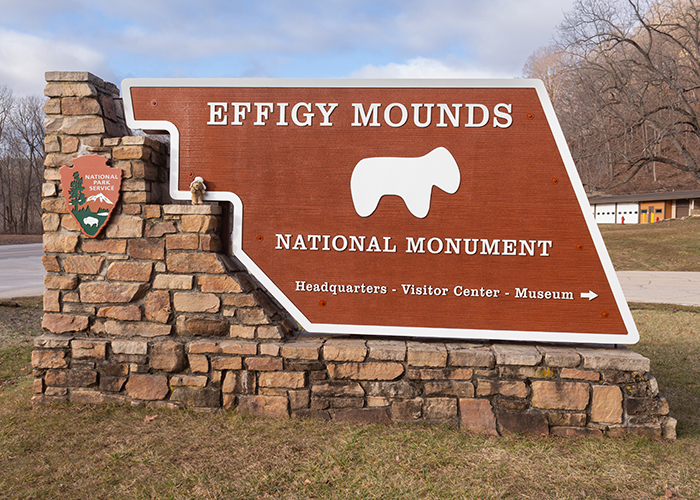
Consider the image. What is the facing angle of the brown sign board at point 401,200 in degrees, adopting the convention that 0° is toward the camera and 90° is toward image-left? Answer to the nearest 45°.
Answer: approximately 0°
